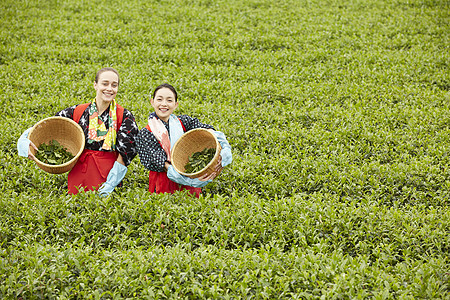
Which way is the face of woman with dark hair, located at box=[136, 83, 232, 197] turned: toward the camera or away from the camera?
toward the camera

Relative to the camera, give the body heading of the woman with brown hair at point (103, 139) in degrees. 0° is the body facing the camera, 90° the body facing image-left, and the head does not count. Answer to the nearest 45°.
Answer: approximately 0°
